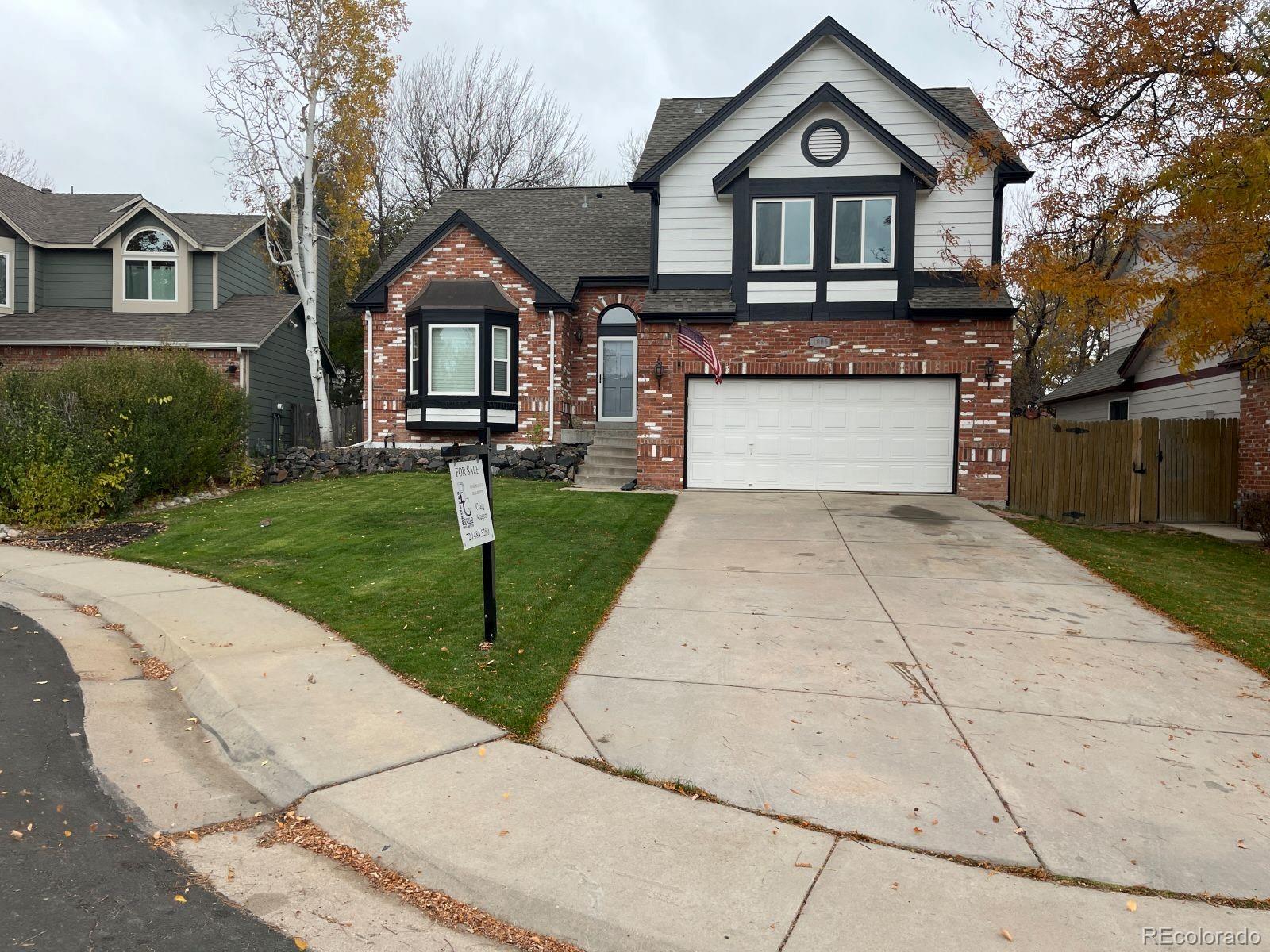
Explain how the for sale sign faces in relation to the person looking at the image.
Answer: facing the viewer

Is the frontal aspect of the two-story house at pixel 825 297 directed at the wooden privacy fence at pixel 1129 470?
no

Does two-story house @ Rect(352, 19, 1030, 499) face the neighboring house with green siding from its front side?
no

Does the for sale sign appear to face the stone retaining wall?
no

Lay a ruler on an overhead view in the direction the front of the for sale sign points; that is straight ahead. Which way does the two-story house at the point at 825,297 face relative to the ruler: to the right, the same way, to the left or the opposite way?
the same way

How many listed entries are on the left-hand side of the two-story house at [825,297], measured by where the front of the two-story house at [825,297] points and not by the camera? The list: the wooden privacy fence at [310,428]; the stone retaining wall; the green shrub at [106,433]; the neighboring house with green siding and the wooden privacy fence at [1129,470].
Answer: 1

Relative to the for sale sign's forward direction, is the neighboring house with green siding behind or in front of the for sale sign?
behind

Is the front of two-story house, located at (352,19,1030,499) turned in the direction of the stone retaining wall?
no

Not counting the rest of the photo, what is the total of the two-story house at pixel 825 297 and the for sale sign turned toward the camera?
2

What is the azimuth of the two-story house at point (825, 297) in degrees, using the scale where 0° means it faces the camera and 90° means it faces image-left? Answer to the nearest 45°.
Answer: approximately 0°

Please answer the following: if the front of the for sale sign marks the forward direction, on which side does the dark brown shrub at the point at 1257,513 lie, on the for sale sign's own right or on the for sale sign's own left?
on the for sale sign's own left
